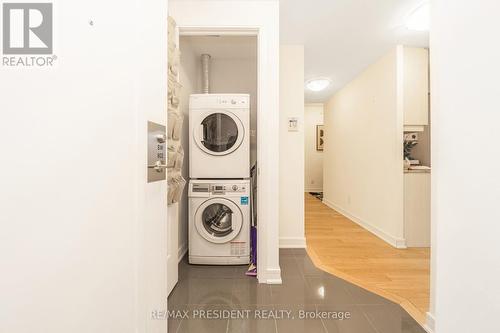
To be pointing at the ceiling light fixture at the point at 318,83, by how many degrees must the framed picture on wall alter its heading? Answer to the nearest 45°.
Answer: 0° — it already faces it

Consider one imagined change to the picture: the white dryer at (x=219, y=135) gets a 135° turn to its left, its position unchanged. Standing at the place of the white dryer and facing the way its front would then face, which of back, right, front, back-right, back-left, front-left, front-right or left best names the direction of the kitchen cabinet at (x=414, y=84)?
front-right

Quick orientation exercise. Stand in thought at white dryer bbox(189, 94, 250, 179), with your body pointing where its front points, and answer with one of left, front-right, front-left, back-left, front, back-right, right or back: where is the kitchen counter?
left

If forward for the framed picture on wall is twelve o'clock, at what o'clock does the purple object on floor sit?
The purple object on floor is roughly at 12 o'clock from the framed picture on wall.

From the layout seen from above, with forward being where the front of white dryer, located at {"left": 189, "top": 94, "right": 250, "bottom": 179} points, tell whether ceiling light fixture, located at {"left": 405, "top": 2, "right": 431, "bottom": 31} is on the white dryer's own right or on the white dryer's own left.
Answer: on the white dryer's own left

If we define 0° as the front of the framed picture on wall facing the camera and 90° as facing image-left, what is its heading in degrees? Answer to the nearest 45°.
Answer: approximately 0°

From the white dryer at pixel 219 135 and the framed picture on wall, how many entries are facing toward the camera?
2

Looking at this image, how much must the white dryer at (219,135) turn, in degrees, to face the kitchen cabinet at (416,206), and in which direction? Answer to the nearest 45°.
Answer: approximately 90° to its left

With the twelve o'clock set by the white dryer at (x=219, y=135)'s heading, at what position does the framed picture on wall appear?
The framed picture on wall is roughly at 7 o'clock from the white dryer.

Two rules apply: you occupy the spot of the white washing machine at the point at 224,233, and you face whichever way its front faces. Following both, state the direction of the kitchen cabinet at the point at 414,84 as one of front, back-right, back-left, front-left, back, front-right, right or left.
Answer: left

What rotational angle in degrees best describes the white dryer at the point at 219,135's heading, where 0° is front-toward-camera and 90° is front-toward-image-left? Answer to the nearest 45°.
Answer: approximately 0°
